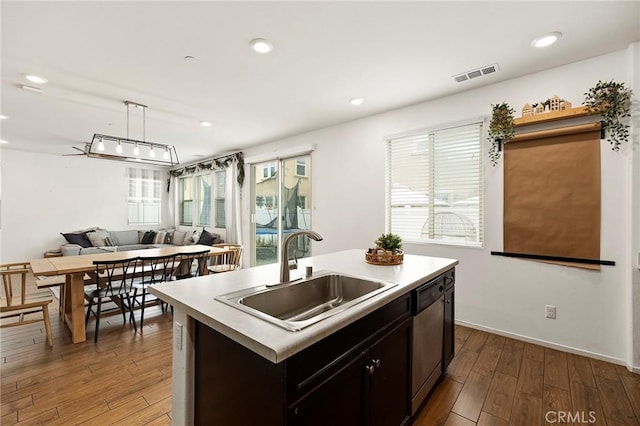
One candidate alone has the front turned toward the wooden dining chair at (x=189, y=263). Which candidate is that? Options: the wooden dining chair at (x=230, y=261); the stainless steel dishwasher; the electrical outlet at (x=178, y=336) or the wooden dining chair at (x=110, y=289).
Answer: the wooden dining chair at (x=230, y=261)

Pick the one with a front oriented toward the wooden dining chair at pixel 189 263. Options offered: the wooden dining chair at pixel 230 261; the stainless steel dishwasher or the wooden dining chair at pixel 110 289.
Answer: the wooden dining chair at pixel 230 261

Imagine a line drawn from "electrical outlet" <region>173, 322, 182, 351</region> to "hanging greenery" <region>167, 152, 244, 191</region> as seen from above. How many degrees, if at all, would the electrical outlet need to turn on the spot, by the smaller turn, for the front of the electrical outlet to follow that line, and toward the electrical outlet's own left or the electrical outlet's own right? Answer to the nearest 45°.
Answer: approximately 135° to the electrical outlet's own right

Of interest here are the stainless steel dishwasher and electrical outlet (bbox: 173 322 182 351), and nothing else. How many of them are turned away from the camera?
0

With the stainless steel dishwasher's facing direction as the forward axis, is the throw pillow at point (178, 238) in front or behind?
behind

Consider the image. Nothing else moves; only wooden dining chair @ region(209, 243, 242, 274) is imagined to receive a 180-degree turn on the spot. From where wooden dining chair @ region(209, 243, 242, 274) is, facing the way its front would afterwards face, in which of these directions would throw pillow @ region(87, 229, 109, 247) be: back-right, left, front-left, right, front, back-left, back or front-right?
left

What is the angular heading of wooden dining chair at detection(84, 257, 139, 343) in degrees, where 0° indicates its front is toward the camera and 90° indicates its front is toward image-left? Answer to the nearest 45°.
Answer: approximately 135°

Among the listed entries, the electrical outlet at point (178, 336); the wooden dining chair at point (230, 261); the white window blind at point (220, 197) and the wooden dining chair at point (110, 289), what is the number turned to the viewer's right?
0

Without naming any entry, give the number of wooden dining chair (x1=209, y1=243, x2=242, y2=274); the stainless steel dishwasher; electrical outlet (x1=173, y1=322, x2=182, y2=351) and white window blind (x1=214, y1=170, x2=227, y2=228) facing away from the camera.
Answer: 0

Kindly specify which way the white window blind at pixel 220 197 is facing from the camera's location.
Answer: facing the viewer and to the left of the viewer

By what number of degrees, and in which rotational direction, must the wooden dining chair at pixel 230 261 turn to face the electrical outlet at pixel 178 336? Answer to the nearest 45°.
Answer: approximately 45° to its left

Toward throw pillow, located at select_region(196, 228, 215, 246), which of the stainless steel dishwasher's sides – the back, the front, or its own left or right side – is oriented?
back

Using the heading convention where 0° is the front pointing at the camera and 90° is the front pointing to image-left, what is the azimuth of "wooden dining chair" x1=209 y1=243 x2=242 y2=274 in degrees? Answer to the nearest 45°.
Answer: approximately 45°

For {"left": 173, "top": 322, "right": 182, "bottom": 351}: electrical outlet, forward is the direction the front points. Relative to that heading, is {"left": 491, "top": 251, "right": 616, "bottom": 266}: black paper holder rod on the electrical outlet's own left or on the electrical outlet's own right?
on the electrical outlet's own left

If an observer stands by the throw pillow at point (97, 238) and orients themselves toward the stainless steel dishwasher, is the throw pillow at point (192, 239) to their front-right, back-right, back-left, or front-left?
front-left

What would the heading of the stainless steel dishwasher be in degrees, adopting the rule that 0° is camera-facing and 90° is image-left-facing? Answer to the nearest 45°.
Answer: approximately 315°
